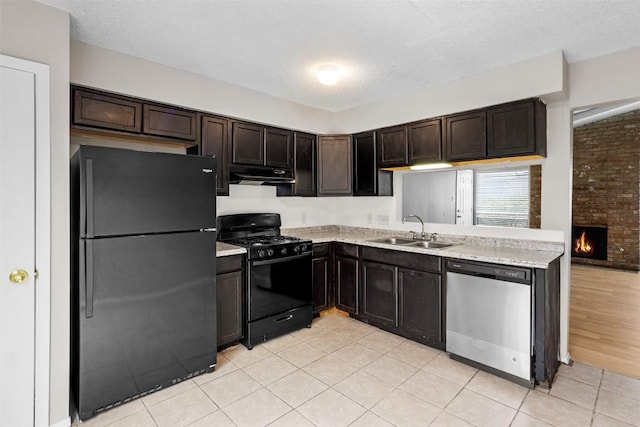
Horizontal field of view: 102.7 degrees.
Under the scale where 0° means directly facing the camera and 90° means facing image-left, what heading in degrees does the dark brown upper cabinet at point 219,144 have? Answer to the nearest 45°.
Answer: approximately 315°

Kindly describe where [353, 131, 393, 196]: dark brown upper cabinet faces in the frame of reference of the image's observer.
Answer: facing the viewer and to the left of the viewer

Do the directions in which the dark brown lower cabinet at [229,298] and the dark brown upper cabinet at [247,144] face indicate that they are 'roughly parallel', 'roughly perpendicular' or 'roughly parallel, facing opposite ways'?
roughly parallel

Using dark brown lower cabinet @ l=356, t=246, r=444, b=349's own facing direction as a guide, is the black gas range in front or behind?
in front

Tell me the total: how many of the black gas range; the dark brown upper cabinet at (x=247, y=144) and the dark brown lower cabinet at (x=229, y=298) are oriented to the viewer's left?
0

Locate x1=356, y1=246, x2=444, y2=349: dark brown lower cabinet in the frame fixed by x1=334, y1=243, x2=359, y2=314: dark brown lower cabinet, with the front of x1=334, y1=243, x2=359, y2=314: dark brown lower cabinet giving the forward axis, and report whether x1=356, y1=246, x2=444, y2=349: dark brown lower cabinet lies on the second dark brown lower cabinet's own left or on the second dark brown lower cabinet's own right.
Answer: on the second dark brown lower cabinet's own left

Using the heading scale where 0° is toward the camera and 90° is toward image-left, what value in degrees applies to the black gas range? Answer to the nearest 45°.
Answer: approximately 315°

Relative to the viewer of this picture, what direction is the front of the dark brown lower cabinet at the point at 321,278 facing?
facing the viewer and to the right of the viewer

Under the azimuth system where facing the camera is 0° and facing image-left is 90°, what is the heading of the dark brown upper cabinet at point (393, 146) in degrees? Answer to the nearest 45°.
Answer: approximately 45°

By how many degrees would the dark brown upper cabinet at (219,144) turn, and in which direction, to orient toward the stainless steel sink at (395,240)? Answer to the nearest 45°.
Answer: approximately 45° to its left

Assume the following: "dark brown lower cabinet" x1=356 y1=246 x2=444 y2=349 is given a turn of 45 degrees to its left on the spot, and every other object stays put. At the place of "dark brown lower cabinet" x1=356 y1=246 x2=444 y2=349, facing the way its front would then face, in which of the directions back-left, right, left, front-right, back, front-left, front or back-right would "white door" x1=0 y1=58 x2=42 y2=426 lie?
front-right

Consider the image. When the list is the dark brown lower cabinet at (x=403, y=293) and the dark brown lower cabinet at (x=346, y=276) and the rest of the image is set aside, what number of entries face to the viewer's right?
0
